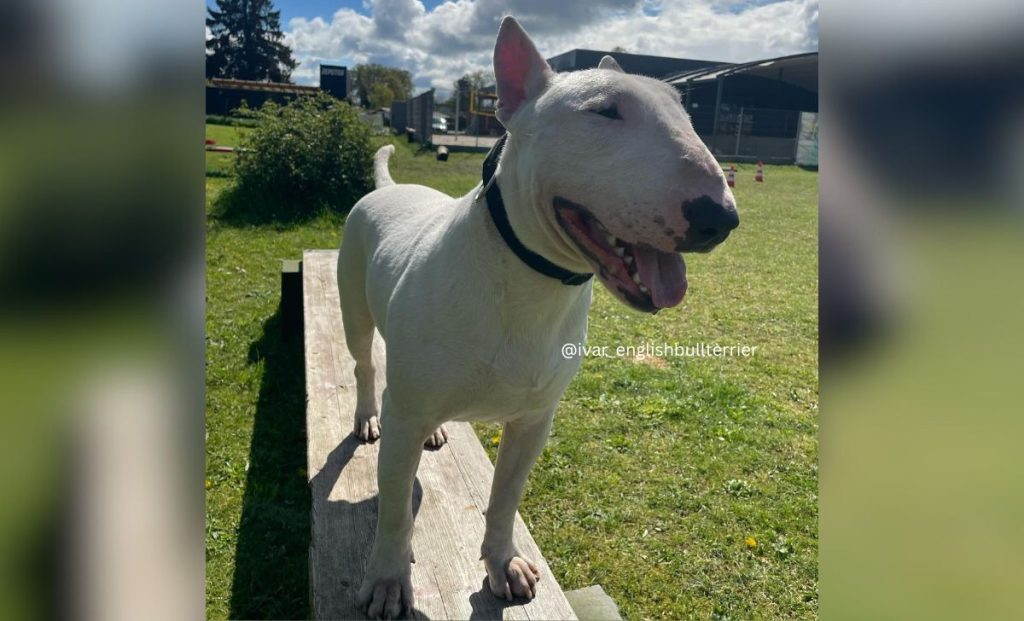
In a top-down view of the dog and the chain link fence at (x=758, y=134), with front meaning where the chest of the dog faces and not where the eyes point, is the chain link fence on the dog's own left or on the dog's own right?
on the dog's own left

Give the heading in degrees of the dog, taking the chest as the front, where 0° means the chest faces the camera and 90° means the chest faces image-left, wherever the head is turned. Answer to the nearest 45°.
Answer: approximately 315°

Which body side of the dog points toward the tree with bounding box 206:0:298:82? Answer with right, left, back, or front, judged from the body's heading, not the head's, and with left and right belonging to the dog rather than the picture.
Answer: back

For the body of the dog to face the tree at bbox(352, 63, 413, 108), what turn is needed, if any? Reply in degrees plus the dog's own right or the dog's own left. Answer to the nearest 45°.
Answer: approximately 135° to the dog's own left

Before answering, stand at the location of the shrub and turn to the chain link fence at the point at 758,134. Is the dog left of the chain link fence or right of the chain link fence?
right
